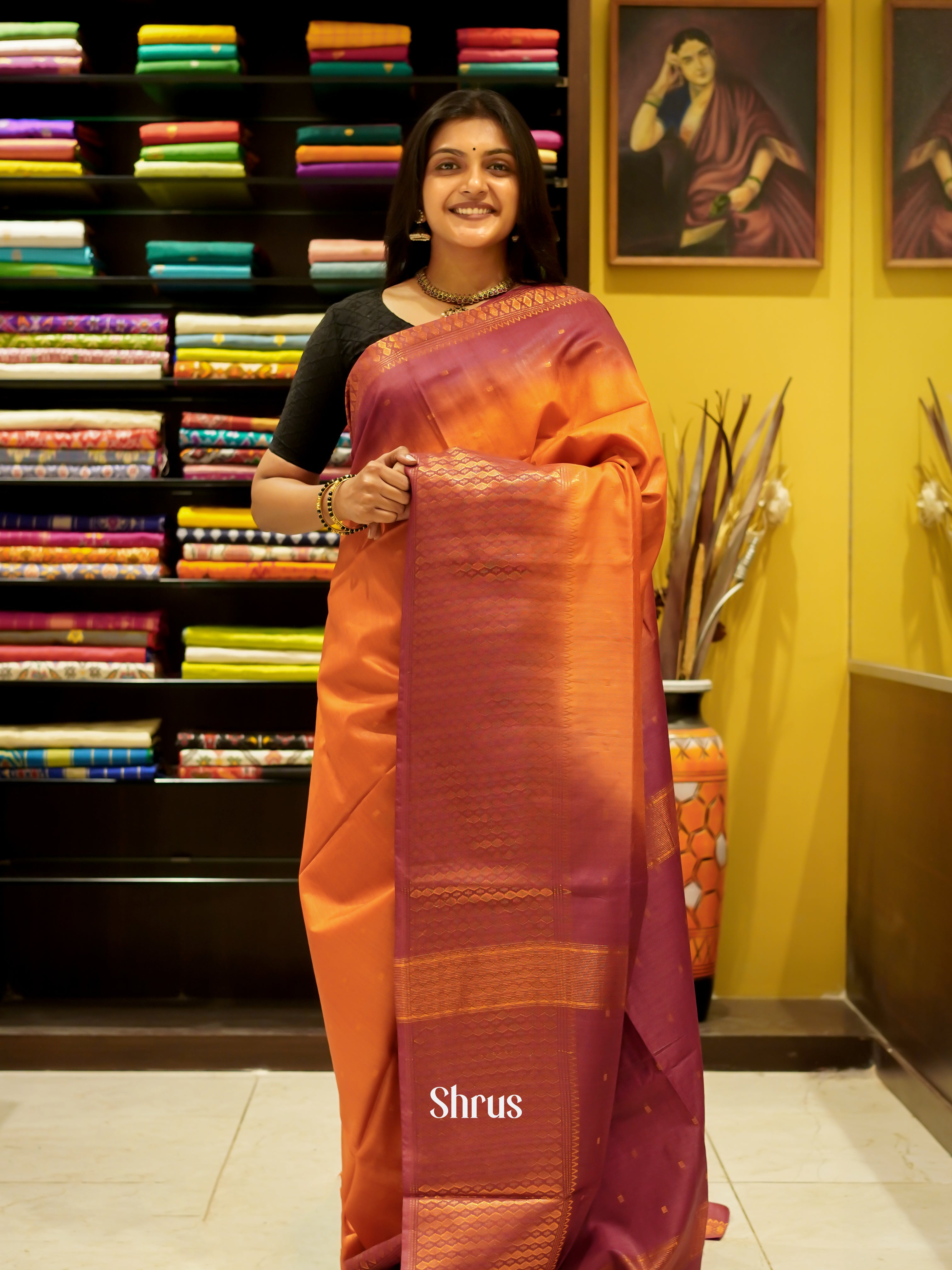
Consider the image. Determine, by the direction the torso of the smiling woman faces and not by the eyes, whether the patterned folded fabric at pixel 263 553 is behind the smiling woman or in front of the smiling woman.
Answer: behind

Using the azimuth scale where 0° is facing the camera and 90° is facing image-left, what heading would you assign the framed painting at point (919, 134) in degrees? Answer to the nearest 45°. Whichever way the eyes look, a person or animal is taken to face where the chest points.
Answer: approximately 0°

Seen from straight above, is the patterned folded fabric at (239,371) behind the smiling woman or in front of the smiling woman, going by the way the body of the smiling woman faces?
behind

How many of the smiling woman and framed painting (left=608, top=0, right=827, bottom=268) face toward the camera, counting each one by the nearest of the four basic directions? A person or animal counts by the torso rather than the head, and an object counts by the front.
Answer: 2
